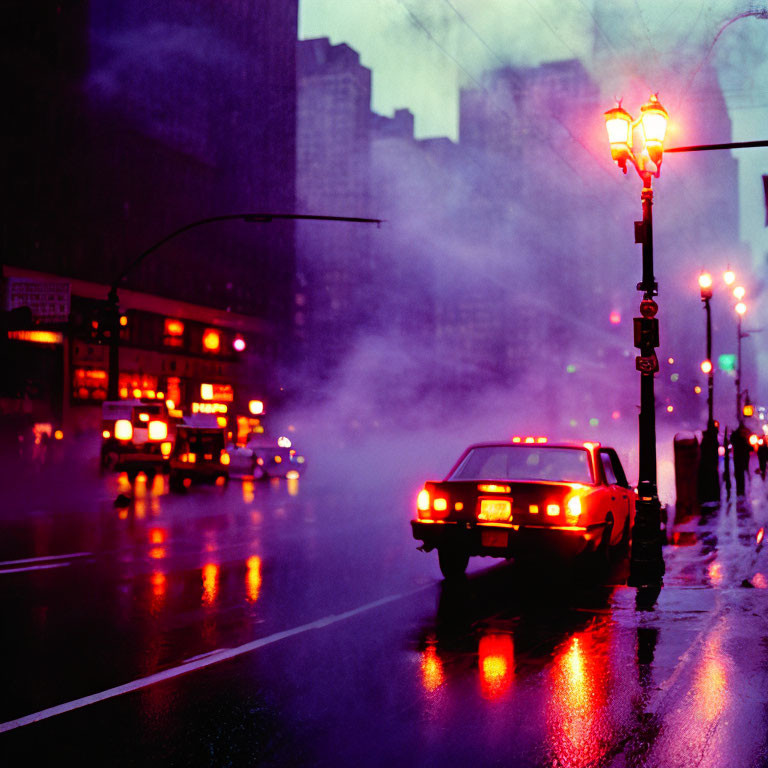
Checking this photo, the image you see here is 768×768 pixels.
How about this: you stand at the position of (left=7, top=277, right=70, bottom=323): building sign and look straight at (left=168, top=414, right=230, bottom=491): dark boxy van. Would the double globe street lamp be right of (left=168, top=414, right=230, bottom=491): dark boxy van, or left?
right

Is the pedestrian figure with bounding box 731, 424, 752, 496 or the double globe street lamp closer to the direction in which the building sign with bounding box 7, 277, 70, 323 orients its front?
the pedestrian figure

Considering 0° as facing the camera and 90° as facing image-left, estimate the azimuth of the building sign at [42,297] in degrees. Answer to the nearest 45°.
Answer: approximately 0°

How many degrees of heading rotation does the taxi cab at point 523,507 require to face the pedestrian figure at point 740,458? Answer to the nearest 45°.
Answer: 0° — it already faces it

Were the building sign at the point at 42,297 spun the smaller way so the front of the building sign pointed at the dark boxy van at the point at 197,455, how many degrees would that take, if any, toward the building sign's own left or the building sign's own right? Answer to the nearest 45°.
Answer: approximately 45° to the building sign's own left

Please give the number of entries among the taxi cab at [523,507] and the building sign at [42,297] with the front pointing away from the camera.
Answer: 1

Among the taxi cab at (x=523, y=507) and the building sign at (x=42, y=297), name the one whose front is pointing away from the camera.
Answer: the taxi cab

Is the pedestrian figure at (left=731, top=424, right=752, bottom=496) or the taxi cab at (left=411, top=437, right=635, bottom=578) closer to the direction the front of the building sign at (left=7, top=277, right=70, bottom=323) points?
the taxi cab

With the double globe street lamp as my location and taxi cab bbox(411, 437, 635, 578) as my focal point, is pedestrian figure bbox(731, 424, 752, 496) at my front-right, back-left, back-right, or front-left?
front-right

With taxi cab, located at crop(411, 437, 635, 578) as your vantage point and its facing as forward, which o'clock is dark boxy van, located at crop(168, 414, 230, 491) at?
dark boxy van, located at crop(168, 414, 230, 491) is roughly at 11 o'clock from taxi cab, located at crop(411, 437, 635, 578).

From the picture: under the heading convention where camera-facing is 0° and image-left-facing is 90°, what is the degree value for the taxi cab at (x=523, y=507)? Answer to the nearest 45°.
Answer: approximately 180°
